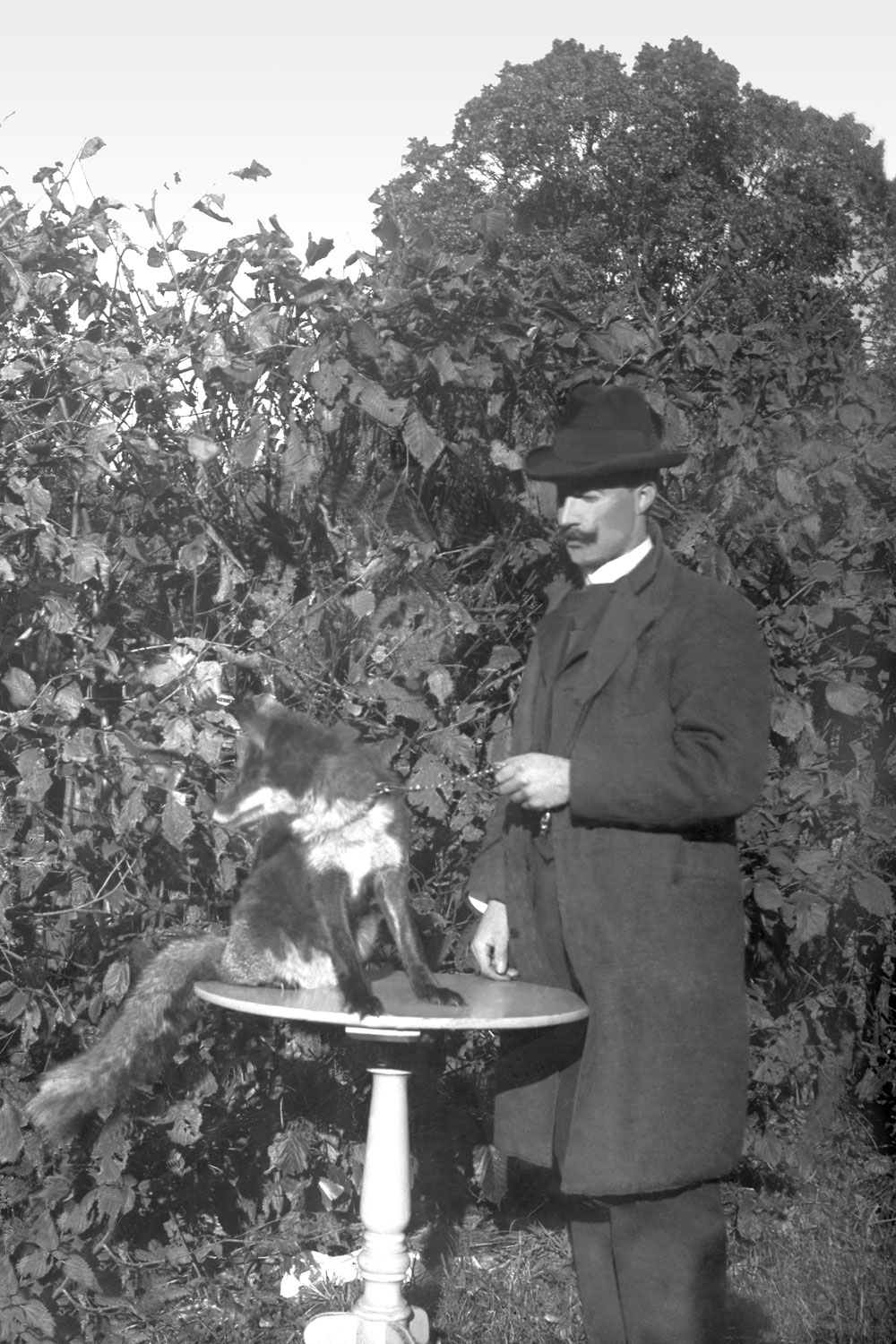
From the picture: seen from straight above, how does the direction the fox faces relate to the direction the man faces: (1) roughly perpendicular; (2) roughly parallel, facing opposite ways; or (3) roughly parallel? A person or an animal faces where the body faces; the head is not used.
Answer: roughly perpendicular

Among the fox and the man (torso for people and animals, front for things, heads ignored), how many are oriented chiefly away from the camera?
0

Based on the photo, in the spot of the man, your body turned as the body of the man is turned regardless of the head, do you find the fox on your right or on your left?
on your right

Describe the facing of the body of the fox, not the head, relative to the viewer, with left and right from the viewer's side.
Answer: facing the viewer and to the right of the viewer

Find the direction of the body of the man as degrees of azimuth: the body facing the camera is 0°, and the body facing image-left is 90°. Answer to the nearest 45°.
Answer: approximately 45°
